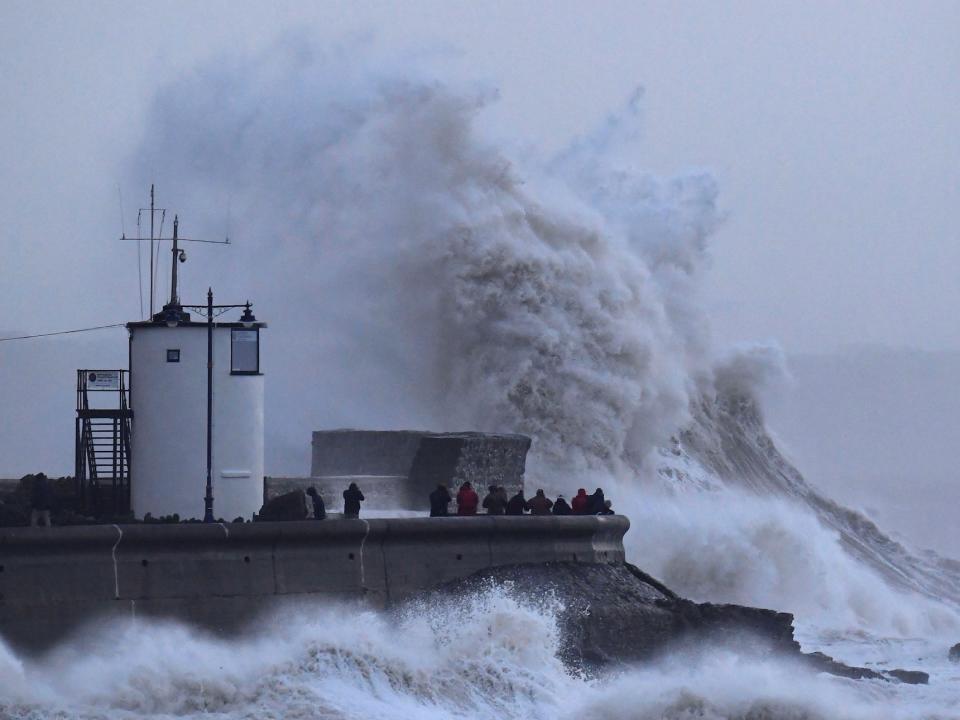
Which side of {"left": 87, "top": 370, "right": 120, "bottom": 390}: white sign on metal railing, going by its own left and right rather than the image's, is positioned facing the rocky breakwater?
left

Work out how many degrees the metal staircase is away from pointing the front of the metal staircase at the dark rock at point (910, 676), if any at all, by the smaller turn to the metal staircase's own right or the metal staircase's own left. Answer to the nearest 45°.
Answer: approximately 90° to the metal staircase's own left

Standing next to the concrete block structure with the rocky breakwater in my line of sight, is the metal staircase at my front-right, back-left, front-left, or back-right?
back-right

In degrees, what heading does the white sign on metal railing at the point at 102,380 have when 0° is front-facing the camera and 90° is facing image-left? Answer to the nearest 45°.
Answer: approximately 0°

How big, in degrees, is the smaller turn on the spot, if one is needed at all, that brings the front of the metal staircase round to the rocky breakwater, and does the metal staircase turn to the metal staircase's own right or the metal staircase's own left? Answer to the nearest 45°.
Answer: approximately 90° to the metal staircase's own left

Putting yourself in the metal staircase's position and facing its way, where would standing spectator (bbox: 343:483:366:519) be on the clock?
The standing spectator is roughly at 10 o'clock from the metal staircase.

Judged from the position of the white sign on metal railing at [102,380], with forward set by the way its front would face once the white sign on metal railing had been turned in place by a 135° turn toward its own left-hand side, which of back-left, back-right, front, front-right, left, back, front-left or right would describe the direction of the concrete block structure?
front-right
